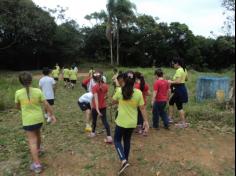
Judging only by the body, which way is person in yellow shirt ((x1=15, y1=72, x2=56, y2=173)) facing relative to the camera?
away from the camera

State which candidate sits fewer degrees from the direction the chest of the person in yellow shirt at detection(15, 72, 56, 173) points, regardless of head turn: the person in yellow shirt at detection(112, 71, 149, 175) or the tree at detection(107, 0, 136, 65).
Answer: the tree

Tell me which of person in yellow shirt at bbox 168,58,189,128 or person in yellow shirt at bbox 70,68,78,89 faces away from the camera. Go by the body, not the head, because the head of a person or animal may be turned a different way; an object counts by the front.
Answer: person in yellow shirt at bbox 70,68,78,89

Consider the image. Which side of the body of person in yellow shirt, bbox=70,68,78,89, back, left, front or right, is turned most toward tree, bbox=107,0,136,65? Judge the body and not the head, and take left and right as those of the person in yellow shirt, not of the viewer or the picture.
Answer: front

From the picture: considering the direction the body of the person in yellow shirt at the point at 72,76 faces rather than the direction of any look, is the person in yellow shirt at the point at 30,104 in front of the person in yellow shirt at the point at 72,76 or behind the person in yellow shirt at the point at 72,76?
behind

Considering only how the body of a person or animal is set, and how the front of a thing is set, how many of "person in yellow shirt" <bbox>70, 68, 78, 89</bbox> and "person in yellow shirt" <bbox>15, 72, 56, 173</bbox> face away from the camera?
2

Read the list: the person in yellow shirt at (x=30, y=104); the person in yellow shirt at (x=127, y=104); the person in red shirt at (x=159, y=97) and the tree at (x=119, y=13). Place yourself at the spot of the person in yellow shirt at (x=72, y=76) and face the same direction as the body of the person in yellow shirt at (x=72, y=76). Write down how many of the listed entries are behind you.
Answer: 3

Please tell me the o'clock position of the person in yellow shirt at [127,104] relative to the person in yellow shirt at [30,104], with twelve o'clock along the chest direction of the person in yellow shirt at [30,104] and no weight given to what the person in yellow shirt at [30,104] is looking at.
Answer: the person in yellow shirt at [127,104] is roughly at 4 o'clock from the person in yellow shirt at [30,104].

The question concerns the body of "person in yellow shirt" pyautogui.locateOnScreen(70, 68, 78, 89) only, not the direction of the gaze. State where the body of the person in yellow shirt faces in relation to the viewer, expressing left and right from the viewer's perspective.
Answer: facing away from the viewer

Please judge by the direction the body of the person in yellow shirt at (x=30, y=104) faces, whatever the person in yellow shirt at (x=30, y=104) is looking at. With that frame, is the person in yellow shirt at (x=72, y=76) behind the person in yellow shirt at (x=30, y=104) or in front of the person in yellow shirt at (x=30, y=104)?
in front
